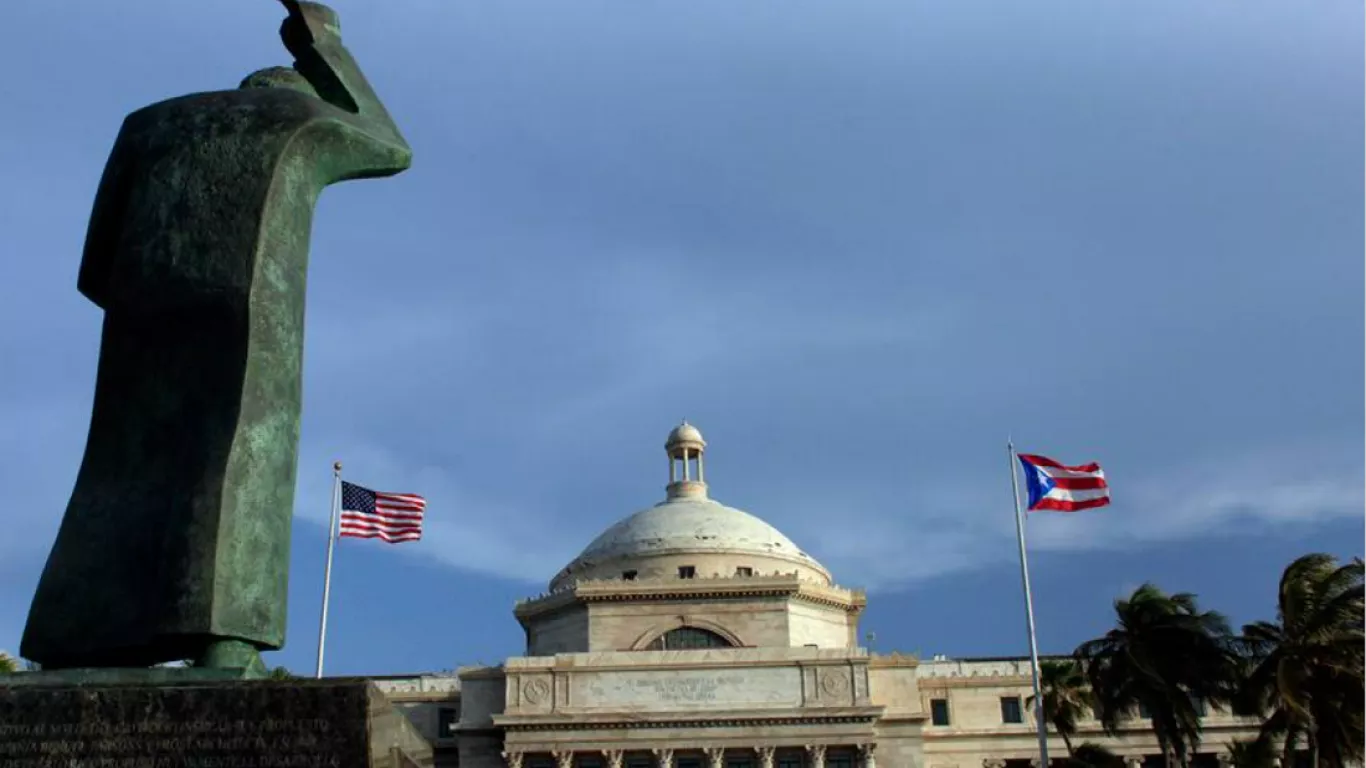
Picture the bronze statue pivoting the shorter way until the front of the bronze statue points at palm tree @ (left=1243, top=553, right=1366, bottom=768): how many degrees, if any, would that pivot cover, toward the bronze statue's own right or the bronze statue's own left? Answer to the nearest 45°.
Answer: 0° — it already faces it

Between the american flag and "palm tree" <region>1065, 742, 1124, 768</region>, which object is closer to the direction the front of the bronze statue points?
the palm tree

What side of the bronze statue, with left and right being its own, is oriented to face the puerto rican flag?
front

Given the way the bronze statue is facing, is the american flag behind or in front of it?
in front

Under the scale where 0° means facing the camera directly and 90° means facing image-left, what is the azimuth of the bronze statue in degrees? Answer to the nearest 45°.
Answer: approximately 225°

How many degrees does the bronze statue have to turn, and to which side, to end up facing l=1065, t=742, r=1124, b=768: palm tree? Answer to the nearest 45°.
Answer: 0° — it already faces it
